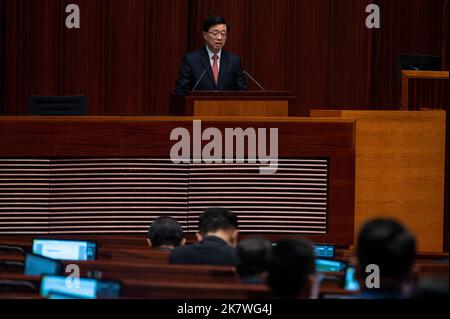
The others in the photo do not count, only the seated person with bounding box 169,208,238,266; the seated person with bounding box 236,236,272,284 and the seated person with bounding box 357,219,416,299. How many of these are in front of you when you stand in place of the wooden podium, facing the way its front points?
3

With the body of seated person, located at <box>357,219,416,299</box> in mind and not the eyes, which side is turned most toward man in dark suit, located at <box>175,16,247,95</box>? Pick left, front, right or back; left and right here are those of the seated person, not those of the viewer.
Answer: front

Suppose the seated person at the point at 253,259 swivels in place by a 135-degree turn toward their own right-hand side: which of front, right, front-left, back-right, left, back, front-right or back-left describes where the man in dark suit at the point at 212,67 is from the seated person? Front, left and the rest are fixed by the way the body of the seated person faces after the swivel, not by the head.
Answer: back-left

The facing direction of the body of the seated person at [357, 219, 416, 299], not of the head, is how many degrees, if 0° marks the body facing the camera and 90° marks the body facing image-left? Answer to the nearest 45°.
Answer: approximately 180°

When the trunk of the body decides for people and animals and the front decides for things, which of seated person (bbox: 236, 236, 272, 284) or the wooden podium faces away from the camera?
the seated person

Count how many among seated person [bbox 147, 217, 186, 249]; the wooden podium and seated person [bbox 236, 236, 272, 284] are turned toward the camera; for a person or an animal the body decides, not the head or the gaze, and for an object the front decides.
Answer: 1

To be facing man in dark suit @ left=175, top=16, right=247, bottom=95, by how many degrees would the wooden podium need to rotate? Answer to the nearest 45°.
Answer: approximately 180°

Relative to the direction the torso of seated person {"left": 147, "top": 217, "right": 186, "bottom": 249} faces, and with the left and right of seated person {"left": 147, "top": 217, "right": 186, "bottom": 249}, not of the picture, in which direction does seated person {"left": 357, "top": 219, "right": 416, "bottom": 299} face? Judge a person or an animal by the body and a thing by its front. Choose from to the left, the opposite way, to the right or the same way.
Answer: the same way

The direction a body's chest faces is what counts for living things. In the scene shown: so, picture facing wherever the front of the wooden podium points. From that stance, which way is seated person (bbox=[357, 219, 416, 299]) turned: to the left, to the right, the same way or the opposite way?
the opposite way

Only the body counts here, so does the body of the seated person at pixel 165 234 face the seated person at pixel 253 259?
no

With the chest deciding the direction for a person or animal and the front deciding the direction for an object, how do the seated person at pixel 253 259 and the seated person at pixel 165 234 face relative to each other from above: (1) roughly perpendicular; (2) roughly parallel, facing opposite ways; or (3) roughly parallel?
roughly parallel

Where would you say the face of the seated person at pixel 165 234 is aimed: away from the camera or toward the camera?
away from the camera

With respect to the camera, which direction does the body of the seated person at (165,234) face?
away from the camera

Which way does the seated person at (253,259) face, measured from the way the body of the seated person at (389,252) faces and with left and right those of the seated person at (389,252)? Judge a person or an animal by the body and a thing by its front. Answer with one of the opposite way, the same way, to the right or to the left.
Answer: the same way

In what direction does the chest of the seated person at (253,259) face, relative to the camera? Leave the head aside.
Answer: away from the camera

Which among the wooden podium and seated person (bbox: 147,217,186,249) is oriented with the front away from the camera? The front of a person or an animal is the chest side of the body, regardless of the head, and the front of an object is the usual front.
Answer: the seated person

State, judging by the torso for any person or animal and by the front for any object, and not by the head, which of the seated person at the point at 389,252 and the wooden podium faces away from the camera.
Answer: the seated person

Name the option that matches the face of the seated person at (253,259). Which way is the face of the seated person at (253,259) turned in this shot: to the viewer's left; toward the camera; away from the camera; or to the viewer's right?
away from the camera

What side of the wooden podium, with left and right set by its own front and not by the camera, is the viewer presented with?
front

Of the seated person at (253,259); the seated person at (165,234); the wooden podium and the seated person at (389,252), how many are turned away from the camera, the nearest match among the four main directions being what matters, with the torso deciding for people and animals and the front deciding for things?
3
